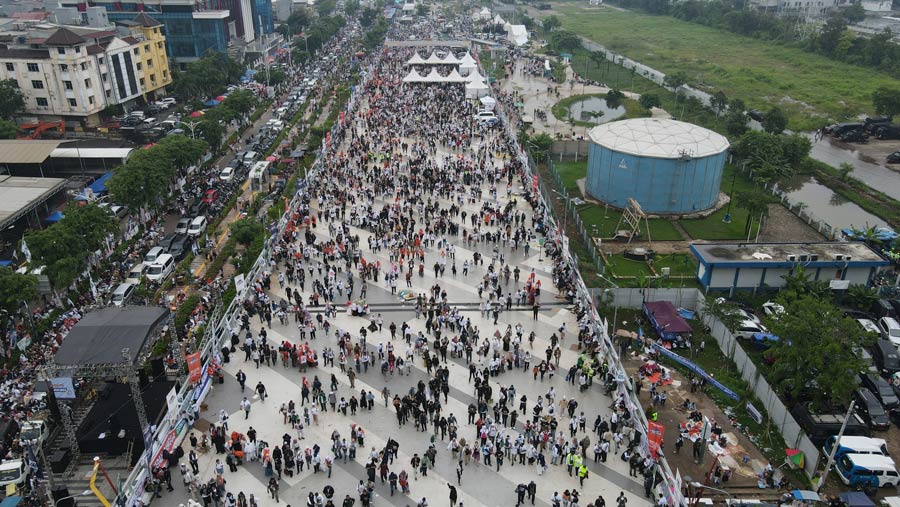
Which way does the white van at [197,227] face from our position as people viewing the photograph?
facing the viewer and to the left of the viewer

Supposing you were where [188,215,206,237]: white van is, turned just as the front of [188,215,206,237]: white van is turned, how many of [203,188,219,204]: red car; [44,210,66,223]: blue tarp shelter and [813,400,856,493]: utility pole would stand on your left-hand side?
1

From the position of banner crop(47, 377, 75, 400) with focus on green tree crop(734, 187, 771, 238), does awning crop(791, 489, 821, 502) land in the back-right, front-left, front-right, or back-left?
front-right

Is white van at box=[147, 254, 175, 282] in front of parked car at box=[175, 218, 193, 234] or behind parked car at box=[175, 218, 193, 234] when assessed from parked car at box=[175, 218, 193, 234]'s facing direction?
in front

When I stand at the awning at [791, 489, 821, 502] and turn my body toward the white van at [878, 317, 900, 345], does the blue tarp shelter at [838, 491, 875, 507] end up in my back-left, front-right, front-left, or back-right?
front-right

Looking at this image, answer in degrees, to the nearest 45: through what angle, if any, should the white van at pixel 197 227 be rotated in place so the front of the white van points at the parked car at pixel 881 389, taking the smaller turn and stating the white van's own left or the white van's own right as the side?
approximately 90° to the white van's own left

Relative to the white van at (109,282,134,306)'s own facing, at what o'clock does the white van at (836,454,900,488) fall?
the white van at (836,454,900,488) is roughly at 9 o'clock from the white van at (109,282,134,306).

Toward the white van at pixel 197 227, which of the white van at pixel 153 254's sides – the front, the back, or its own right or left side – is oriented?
back

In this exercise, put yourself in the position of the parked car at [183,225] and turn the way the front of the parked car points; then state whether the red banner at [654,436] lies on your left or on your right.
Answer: on your left

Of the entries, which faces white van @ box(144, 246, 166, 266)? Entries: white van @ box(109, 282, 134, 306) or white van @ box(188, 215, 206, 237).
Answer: white van @ box(188, 215, 206, 237)
